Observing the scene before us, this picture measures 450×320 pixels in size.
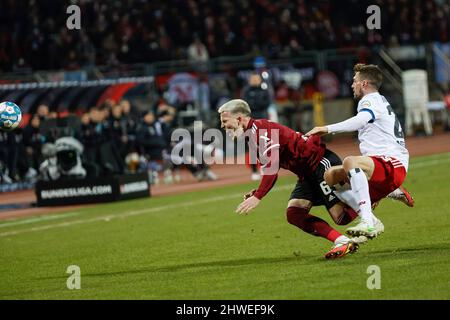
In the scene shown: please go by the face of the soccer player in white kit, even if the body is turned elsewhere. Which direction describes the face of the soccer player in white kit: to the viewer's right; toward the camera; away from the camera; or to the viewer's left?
to the viewer's left

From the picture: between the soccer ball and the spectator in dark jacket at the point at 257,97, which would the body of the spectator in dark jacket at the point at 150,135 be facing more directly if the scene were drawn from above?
the soccer ball

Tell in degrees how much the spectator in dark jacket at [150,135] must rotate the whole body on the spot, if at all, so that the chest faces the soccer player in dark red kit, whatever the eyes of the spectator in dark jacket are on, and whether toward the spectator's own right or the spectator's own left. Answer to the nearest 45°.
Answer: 0° — they already face them

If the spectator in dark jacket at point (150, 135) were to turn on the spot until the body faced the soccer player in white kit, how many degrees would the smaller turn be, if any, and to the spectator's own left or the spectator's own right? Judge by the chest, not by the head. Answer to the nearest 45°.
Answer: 0° — they already face them

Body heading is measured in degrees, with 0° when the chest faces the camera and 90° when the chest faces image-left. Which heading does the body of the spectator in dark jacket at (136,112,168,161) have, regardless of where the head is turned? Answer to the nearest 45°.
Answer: approximately 0°

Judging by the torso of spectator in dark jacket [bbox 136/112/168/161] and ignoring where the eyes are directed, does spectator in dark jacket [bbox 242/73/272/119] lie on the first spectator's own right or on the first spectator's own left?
on the first spectator's own left

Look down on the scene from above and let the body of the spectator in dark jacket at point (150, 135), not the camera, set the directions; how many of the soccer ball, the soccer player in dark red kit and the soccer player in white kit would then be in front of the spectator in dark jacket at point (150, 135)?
3

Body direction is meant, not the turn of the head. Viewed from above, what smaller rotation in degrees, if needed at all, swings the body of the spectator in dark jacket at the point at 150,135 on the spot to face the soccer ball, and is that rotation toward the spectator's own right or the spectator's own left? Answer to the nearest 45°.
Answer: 0° — they already face it
